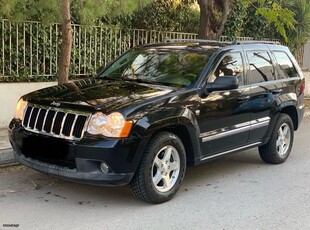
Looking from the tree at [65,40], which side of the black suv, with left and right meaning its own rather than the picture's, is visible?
right

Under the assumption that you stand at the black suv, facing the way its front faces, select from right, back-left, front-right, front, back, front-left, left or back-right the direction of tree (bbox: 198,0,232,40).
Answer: back-right

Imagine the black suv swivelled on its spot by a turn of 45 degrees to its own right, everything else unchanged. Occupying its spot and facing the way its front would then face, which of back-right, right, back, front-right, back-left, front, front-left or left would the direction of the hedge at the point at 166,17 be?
right

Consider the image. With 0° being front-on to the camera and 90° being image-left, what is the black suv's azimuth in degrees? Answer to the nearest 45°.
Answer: approximately 45°

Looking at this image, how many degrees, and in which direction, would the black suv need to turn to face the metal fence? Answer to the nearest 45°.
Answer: approximately 90° to its right
